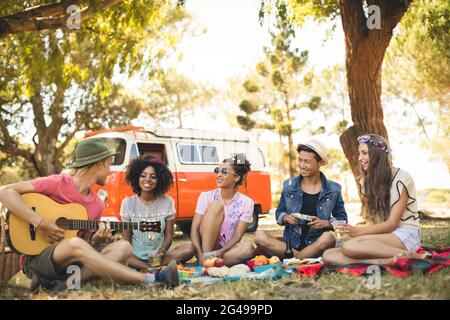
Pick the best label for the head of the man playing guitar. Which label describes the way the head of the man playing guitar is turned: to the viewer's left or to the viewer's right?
to the viewer's right

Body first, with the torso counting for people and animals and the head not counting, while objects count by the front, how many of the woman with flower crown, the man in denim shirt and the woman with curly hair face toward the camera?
2

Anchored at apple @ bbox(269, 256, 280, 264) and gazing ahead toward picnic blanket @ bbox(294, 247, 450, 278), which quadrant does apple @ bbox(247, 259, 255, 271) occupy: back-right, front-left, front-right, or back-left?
back-right

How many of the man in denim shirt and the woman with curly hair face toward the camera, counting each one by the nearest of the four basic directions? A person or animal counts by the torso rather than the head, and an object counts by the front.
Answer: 2

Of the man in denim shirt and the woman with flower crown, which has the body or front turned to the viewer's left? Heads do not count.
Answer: the woman with flower crown

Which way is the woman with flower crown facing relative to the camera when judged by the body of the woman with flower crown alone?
to the viewer's left

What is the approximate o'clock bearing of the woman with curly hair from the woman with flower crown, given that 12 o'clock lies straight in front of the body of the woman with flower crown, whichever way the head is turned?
The woman with curly hair is roughly at 12 o'clock from the woman with flower crown.

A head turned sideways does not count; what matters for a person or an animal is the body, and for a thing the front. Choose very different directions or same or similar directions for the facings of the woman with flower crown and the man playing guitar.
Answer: very different directions
